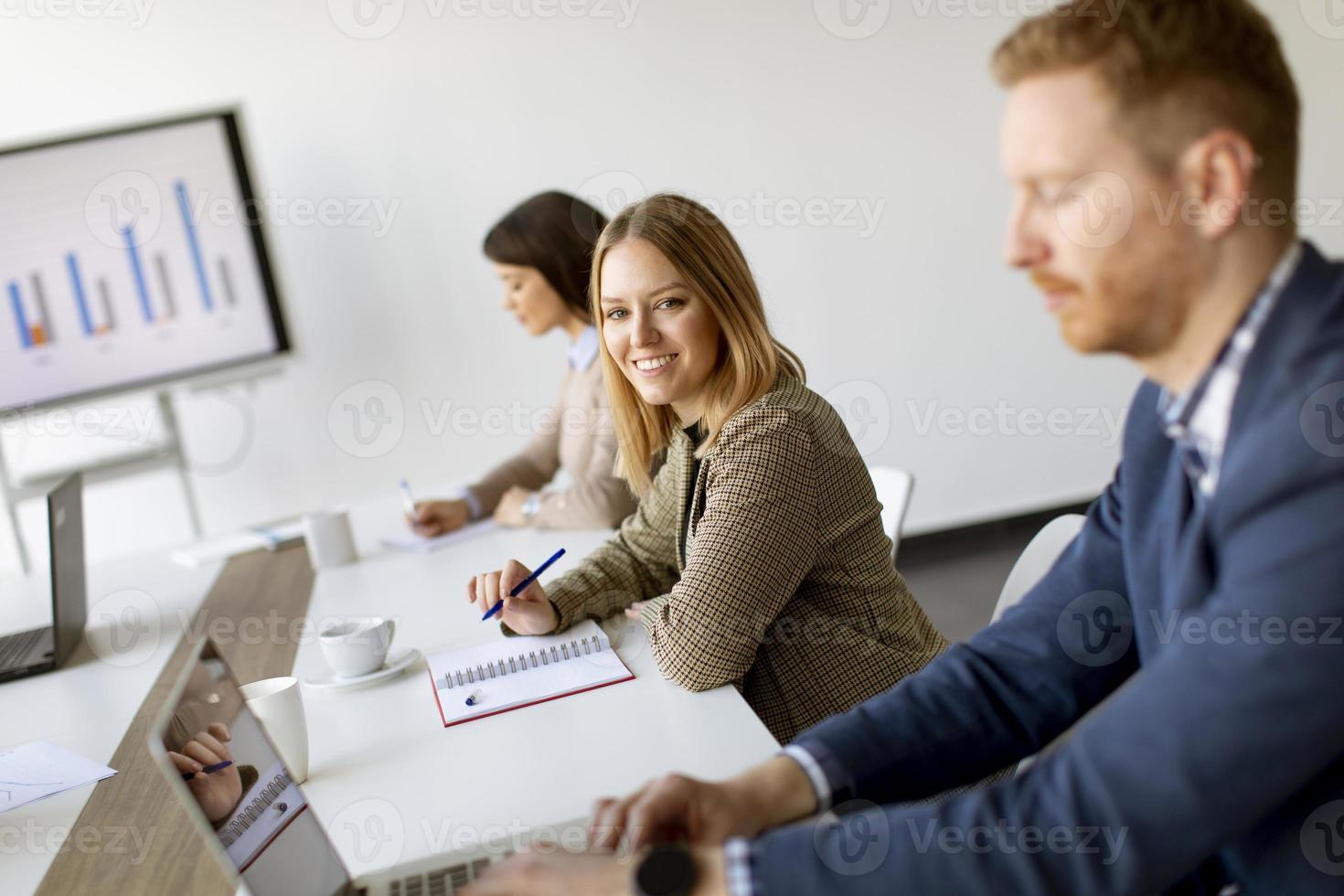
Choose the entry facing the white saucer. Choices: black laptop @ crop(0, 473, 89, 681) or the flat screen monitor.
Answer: the flat screen monitor

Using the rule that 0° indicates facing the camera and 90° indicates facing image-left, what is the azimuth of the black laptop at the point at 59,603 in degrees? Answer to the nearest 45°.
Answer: approximately 90°

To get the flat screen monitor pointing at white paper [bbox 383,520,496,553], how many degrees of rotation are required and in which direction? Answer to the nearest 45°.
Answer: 0° — it already faces it

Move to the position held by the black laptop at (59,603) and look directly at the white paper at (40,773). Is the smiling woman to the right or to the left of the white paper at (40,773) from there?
left

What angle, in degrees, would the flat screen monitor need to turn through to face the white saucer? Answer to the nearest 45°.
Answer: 0° — it already faces it

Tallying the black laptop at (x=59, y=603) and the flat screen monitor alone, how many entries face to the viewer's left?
1

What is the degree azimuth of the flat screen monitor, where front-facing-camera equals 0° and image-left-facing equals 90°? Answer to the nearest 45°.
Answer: approximately 0°

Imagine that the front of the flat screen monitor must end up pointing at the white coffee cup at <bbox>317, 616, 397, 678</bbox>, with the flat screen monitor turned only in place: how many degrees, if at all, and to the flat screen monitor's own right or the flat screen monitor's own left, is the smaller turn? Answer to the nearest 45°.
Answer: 0° — it already faces it

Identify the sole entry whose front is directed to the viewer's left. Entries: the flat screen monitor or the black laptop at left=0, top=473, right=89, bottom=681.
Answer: the black laptop

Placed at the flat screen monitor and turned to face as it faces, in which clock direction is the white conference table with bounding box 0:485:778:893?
The white conference table is roughly at 12 o'clock from the flat screen monitor.
